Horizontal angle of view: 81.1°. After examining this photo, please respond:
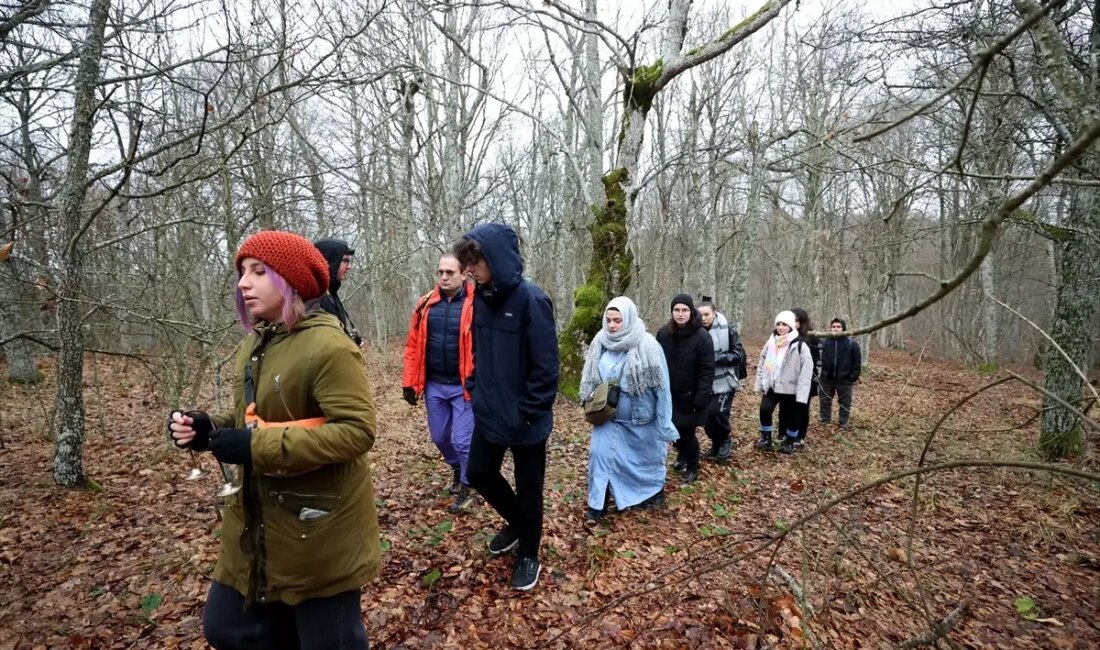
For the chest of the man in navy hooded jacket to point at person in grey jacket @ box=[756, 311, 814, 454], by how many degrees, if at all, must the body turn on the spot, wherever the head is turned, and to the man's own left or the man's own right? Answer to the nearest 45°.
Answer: approximately 180°

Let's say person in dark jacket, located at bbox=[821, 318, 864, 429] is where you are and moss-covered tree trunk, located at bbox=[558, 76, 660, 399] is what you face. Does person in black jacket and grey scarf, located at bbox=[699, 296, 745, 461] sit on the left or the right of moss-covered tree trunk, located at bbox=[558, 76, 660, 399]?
left

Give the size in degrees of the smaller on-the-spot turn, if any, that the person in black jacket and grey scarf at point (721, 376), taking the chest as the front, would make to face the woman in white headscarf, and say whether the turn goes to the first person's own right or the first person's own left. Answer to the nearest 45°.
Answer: approximately 45° to the first person's own left

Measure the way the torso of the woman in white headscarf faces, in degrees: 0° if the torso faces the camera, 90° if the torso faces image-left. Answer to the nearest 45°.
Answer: approximately 45°

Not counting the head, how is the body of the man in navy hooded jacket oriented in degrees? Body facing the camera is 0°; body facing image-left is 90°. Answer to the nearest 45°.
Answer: approximately 45°

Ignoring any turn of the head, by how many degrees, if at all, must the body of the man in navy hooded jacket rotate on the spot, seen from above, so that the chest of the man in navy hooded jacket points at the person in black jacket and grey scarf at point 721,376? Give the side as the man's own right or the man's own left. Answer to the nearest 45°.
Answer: approximately 180°

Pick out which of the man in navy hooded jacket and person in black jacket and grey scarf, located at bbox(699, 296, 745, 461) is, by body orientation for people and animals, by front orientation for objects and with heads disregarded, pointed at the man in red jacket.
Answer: the person in black jacket and grey scarf

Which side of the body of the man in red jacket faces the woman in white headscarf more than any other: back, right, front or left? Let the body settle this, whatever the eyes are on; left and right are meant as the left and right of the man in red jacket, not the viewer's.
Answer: left

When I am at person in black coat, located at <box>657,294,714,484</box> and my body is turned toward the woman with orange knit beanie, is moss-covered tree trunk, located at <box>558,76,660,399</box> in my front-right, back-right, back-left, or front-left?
back-right

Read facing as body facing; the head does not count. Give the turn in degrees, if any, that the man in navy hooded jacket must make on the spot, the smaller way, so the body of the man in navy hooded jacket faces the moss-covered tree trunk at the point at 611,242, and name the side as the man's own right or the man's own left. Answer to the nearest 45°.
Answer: approximately 135° to the man's own right
